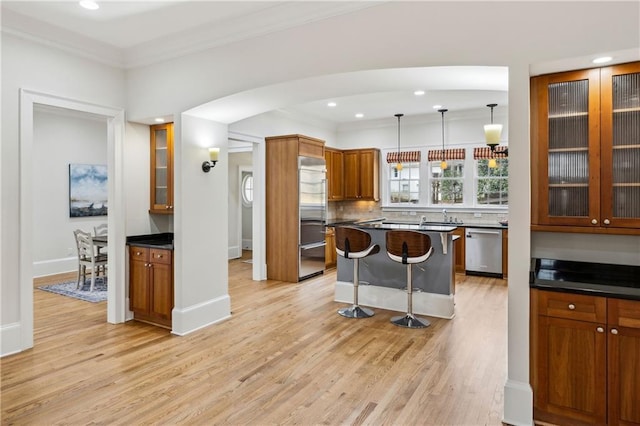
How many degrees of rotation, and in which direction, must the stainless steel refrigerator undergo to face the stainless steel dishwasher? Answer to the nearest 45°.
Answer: approximately 45° to its left

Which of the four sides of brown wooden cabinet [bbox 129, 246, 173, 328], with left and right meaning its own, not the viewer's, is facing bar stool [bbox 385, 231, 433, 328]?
left

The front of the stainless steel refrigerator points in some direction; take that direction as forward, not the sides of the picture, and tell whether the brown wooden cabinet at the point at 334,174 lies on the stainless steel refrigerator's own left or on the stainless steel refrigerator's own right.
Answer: on the stainless steel refrigerator's own left

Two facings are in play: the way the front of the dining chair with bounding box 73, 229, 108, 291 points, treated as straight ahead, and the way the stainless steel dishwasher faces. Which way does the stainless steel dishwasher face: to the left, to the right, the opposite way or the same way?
the opposite way

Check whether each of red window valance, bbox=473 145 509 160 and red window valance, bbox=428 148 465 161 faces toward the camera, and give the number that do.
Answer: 2

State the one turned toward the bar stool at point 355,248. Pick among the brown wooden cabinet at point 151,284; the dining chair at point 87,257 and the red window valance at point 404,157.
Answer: the red window valance

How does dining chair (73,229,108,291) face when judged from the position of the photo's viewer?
facing away from the viewer and to the right of the viewer

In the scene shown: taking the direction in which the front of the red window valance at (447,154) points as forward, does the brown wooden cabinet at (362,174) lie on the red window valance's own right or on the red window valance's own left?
on the red window valance's own right

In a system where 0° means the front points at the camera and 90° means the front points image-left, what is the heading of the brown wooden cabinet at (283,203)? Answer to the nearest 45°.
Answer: approximately 315°

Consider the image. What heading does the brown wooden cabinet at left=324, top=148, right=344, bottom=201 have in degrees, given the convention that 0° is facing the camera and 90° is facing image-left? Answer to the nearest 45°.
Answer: approximately 315°

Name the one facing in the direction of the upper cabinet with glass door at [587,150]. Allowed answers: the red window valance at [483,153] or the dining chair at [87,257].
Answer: the red window valance
